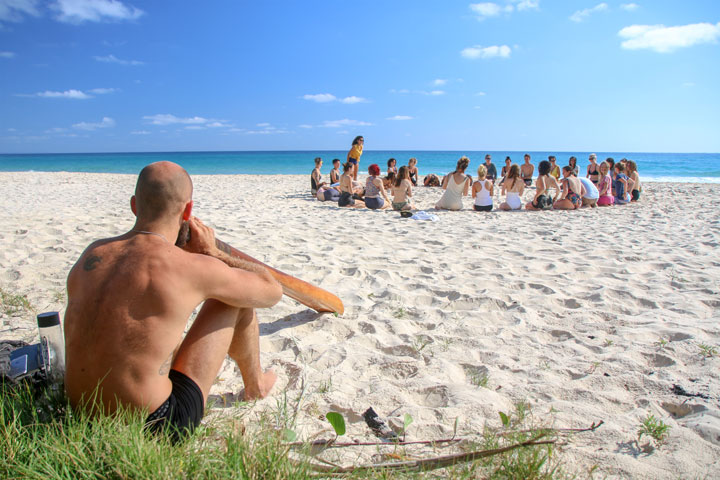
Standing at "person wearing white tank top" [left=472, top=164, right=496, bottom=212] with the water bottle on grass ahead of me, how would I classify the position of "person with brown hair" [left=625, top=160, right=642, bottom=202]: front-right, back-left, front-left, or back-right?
back-left

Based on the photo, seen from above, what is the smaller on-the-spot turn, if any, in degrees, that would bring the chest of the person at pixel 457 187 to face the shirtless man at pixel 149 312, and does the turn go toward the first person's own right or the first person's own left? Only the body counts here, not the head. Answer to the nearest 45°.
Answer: approximately 180°

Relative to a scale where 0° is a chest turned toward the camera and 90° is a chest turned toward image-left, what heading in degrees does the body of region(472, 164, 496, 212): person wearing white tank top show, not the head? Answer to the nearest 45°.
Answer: approximately 180°

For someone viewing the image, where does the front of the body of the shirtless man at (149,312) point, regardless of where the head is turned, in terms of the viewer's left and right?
facing away from the viewer and to the right of the viewer

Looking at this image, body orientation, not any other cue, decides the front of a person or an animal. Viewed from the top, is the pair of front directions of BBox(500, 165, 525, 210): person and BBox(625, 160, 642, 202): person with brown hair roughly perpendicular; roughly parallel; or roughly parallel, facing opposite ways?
roughly perpendicular

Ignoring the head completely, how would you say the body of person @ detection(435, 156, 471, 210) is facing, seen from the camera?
away from the camera

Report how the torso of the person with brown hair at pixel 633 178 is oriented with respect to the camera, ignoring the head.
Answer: to the viewer's left

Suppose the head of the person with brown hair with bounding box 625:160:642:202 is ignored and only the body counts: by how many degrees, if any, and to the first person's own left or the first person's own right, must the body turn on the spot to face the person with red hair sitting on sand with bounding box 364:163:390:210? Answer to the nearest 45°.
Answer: approximately 45° to the first person's own left

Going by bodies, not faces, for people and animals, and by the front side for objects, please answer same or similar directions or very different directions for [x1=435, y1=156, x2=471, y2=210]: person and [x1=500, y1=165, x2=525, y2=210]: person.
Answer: same or similar directions

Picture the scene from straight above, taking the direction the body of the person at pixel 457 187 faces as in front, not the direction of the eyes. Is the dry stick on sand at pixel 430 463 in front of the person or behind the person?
behind

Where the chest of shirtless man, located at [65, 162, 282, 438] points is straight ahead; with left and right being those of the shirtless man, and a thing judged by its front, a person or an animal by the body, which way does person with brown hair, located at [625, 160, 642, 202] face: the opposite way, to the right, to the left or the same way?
to the left

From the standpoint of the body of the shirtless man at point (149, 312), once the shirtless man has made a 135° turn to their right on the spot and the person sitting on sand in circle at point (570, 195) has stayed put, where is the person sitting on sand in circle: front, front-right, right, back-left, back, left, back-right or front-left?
back-left

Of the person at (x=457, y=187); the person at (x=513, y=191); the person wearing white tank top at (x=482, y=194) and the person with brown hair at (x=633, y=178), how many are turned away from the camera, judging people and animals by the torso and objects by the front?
3

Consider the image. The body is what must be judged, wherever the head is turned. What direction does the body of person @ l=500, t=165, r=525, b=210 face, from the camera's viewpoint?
away from the camera

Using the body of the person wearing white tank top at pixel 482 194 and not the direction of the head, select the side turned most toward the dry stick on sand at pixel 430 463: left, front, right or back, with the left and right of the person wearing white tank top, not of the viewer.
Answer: back

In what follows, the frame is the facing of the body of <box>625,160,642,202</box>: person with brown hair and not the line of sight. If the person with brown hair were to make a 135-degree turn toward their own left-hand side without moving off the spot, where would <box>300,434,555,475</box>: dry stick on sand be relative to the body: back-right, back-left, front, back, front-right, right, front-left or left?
front-right

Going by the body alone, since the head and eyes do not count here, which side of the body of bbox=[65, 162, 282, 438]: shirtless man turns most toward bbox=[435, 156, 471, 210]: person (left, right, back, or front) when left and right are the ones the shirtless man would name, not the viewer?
front
